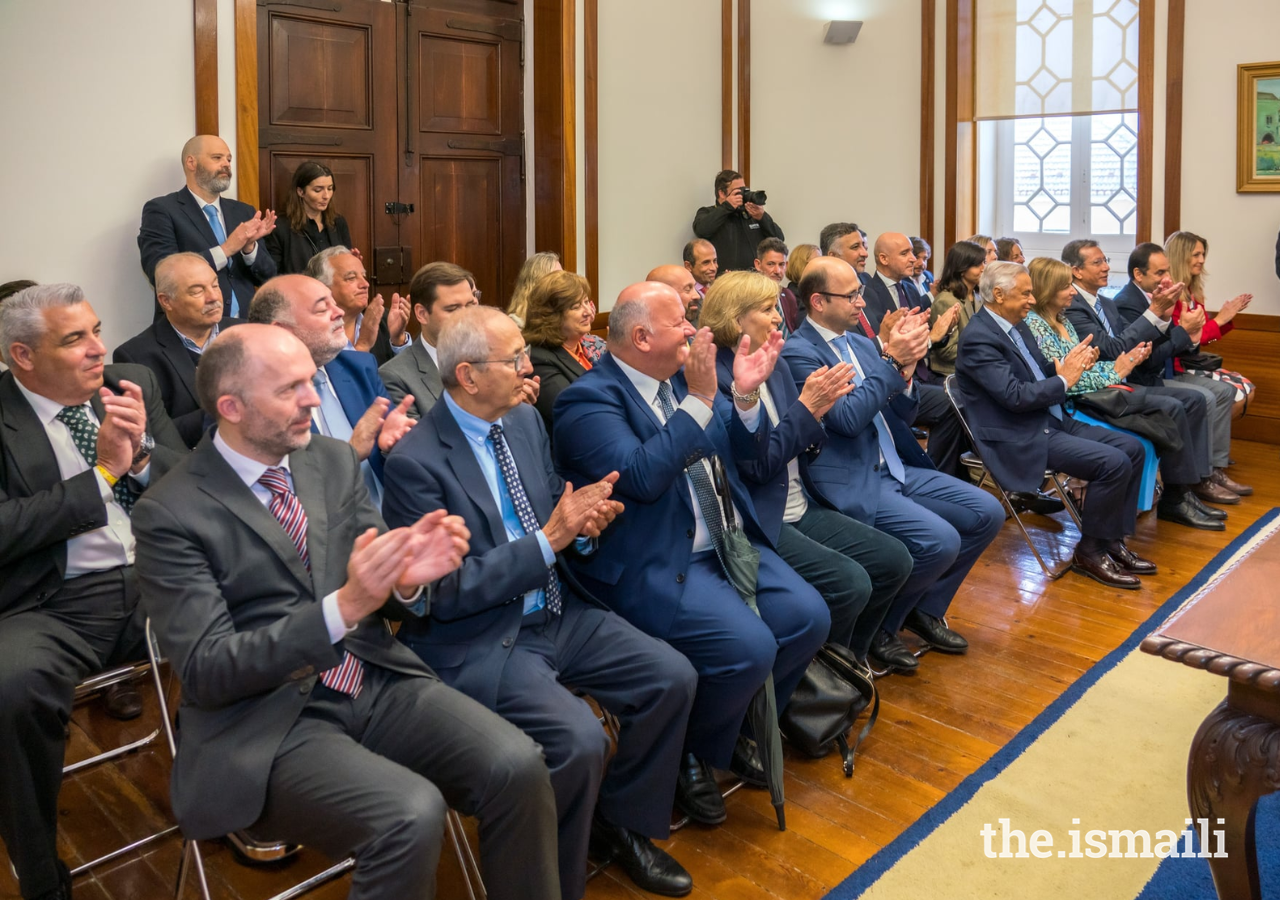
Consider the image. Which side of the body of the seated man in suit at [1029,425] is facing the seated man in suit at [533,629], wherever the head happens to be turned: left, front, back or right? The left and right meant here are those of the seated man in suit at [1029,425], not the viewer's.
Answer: right

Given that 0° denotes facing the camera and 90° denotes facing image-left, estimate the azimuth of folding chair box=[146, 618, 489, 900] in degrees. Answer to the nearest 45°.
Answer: approximately 315°

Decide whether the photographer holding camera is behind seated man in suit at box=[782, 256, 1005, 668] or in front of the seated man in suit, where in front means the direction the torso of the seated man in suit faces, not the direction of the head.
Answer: behind

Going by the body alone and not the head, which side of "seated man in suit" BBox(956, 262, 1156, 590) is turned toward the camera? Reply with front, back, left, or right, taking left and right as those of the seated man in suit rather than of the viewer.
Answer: right

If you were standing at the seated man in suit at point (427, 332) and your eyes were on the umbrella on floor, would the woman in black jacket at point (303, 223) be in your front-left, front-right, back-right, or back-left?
back-left

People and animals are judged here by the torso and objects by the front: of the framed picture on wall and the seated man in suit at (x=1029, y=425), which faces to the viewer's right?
the seated man in suit

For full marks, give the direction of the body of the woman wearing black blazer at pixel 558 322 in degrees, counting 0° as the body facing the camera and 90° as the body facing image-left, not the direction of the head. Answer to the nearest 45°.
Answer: approximately 315°

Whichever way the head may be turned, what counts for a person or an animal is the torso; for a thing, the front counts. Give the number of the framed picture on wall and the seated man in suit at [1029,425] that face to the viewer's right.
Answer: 1

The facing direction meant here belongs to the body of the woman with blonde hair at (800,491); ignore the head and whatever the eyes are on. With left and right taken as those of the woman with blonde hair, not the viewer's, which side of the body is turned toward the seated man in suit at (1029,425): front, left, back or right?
left
